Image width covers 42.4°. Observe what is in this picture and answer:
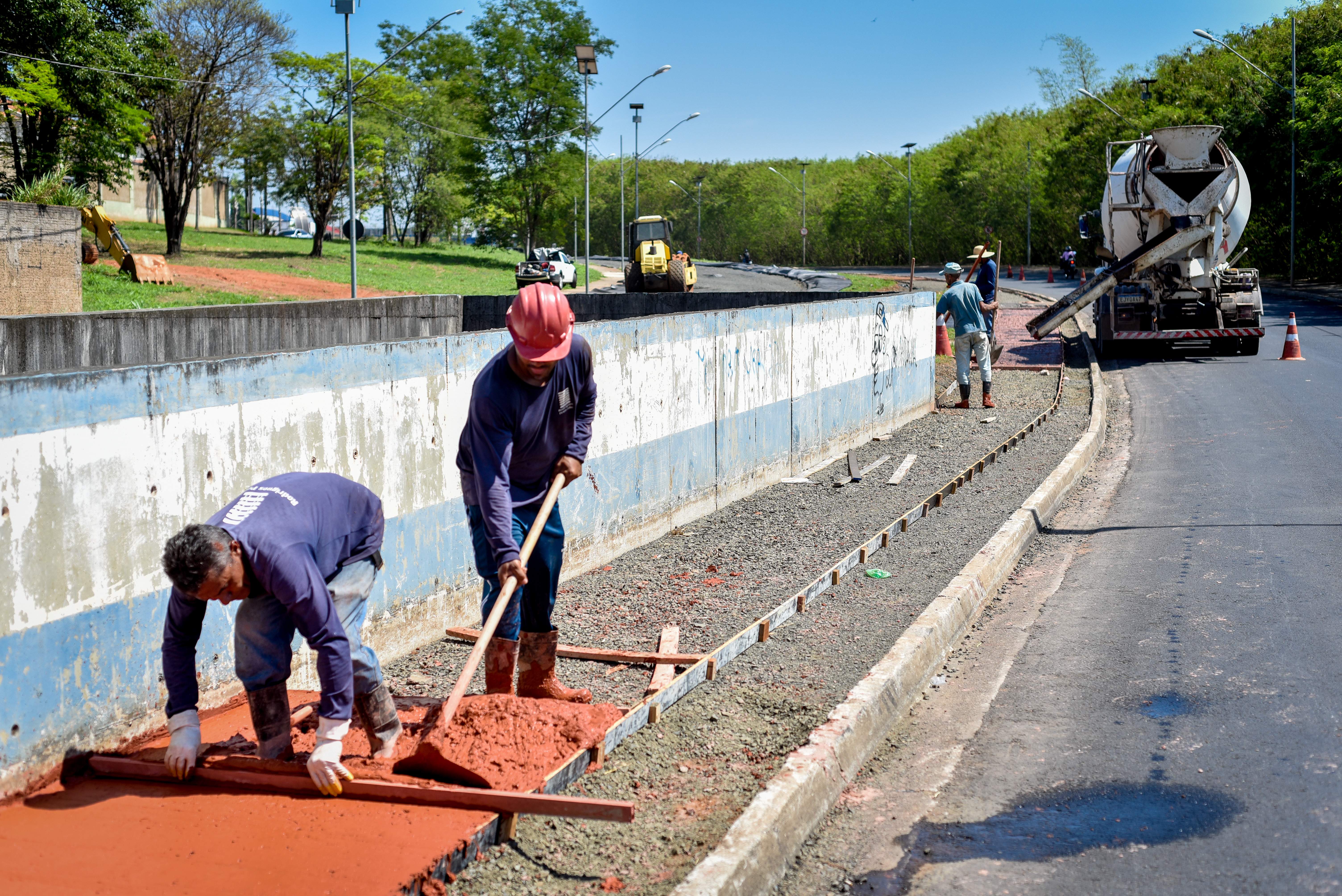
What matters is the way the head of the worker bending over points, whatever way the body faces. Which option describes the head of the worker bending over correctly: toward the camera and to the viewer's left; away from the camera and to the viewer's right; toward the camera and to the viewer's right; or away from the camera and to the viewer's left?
toward the camera and to the viewer's left

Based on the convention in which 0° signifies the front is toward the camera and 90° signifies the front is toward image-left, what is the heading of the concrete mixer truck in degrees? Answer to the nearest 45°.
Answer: approximately 180°

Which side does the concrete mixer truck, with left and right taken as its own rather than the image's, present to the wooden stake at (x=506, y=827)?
back

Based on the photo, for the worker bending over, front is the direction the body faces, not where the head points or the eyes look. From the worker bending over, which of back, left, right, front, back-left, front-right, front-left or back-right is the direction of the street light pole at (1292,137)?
back

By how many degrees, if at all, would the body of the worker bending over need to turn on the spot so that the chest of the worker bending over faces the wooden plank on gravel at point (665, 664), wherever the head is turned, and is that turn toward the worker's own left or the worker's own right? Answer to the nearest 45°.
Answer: approximately 180°

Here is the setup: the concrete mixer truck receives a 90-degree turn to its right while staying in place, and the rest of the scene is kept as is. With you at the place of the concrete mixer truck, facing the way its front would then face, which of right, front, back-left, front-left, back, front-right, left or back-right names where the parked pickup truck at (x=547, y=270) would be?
back-left

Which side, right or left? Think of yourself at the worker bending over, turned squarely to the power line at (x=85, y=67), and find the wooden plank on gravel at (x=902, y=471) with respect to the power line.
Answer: right

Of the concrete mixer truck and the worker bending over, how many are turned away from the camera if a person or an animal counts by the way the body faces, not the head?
1

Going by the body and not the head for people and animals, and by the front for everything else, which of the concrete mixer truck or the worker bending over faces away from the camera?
the concrete mixer truck

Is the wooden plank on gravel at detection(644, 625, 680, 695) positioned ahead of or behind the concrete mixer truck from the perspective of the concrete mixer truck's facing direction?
behind

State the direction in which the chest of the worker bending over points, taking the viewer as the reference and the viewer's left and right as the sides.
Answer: facing the viewer and to the left of the viewer

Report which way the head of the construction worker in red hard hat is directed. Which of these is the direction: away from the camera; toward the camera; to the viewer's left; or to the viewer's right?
toward the camera
